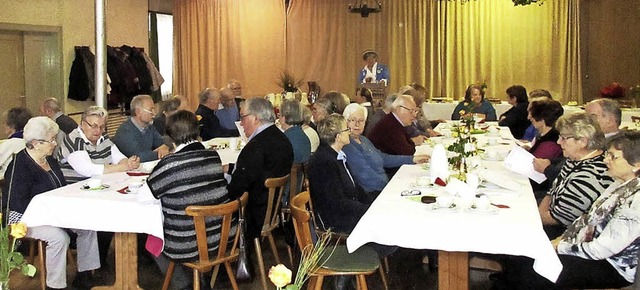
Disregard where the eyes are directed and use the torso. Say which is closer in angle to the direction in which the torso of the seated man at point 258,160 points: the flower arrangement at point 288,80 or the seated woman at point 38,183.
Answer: the seated woman

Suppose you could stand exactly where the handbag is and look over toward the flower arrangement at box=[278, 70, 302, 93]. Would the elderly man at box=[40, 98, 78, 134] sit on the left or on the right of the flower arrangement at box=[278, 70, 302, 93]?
left

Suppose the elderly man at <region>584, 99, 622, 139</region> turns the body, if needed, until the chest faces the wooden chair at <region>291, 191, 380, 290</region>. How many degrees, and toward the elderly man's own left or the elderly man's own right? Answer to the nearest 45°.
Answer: approximately 45° to the elderly man's own left

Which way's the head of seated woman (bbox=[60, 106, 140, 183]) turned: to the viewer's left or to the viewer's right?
to the viewer's right

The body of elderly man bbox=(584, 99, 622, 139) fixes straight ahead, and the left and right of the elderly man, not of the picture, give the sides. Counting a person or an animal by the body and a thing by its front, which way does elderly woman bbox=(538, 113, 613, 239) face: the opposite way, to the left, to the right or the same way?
the same way

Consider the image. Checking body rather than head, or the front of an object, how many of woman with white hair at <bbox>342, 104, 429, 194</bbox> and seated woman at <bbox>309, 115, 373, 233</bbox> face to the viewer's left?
0

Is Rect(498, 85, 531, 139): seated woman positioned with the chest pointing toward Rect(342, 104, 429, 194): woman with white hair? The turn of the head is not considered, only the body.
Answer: no

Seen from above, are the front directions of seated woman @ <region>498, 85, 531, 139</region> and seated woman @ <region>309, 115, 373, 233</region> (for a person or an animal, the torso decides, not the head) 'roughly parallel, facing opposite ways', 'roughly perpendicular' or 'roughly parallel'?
roughly parallel, facing opposite ways

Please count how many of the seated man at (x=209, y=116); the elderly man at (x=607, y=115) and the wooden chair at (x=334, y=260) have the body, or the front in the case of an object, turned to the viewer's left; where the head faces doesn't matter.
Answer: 1

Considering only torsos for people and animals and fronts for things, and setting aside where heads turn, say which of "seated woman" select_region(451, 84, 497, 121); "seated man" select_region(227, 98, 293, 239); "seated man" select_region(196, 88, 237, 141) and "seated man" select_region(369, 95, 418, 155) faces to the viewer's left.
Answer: "seated man" select_region(227, 98, 293, 239)

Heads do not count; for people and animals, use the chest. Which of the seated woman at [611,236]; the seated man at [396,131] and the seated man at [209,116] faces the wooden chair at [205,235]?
the seated woman

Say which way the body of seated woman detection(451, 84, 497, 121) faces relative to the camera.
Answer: toward the camera

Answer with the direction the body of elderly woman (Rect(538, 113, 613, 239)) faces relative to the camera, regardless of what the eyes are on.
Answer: to the viewer's left

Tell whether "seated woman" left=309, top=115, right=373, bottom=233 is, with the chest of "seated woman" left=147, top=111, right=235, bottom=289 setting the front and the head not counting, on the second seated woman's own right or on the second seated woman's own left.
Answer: on the second seated woman's own right

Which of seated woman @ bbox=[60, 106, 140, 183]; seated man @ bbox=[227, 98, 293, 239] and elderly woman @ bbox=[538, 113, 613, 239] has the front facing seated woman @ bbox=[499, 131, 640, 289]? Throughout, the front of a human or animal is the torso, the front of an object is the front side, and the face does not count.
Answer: seated woman @ bbox=[60, 106, 140, 183]

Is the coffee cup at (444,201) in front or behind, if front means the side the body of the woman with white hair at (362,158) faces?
in front

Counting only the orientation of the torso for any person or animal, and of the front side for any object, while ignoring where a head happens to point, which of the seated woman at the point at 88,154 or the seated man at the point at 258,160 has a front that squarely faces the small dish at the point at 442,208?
the seated woman

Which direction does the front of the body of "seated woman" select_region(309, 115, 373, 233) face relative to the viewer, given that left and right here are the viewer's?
facing to the right of the viewer
